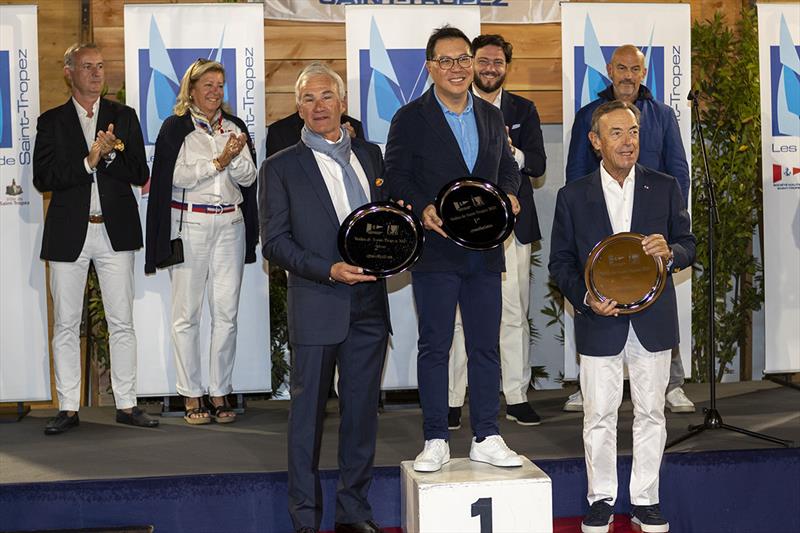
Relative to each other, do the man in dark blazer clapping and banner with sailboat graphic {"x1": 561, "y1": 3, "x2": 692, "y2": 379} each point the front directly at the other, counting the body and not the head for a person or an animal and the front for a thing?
no

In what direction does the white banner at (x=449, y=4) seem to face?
toward the camera

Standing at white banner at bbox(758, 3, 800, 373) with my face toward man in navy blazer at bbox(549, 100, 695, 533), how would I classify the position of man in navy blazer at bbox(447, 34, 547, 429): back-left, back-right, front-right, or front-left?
front-right

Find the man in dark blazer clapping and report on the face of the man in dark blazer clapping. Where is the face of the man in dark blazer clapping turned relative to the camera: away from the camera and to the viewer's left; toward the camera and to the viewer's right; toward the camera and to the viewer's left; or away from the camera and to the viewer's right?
toward the camera and to the viewer's right

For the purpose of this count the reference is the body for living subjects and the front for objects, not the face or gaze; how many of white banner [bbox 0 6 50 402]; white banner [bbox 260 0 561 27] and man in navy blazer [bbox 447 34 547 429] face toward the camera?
3

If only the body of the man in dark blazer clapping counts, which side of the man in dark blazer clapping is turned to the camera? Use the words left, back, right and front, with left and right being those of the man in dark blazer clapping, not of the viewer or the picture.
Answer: front

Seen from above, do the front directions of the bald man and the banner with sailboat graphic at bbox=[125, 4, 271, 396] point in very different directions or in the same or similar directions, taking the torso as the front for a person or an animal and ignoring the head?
same or similar directions

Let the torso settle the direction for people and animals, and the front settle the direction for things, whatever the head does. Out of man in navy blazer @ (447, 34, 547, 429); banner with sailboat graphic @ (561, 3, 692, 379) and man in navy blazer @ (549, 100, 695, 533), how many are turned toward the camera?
3

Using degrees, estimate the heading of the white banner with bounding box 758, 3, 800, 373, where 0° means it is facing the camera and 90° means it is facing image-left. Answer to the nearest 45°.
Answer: approximately 0°

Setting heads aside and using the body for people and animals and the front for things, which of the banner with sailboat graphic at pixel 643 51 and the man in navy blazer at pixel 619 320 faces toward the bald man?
the banner with sailboat graphic

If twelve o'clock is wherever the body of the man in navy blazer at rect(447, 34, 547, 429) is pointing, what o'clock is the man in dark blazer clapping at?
The man in dark blazer clapping is roughly at 3 o'clock from the man in navy blazer.

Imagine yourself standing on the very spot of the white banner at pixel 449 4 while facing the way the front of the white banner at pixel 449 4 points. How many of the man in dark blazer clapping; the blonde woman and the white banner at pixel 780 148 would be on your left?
1

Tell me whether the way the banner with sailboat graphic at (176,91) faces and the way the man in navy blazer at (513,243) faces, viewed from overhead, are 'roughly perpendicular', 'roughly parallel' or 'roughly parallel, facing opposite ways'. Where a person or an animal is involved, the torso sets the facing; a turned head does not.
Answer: roughly parallel

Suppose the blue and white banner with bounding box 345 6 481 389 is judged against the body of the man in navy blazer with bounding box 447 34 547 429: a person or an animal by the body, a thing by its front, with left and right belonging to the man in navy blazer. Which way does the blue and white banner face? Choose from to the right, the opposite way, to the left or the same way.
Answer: the same way

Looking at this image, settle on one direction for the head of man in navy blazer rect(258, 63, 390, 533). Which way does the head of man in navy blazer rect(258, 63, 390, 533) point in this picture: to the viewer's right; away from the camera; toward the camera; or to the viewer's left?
toward the camera

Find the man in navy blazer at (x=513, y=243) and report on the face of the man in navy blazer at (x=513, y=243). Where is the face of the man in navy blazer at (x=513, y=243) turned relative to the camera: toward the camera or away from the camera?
toward the camera

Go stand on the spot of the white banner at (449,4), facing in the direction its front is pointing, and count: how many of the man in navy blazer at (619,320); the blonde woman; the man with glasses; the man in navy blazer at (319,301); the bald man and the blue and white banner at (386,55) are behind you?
0

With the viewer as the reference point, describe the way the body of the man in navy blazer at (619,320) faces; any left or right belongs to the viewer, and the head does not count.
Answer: facing the viewer
